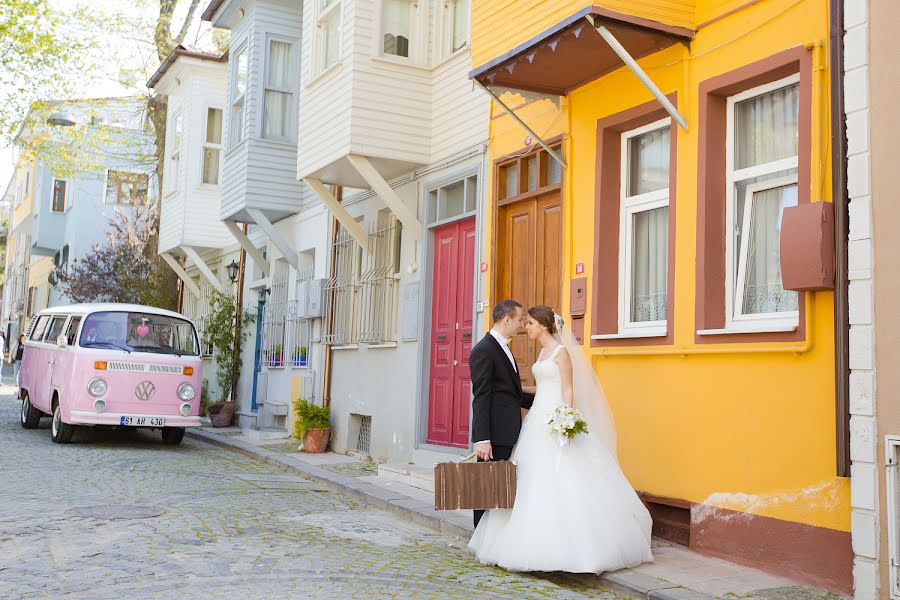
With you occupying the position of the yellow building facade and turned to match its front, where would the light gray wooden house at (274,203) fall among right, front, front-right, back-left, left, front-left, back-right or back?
right

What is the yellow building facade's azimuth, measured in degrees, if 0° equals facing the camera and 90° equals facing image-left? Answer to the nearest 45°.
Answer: approximately 45°

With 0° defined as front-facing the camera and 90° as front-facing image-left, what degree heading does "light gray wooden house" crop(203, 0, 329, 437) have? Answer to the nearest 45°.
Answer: approximately 45°

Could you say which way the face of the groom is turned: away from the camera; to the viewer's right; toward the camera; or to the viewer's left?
to the viewer's right

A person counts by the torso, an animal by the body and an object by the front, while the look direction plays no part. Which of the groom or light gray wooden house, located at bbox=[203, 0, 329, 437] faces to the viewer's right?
the groom

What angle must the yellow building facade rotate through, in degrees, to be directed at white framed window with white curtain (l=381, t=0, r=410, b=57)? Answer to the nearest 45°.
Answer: approximately 90° to its right

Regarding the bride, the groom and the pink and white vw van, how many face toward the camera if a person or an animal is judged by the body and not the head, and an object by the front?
1

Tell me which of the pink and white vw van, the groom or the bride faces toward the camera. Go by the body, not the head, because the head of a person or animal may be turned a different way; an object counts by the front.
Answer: the pink and white vw van

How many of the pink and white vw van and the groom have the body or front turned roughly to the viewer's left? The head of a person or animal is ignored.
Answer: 0

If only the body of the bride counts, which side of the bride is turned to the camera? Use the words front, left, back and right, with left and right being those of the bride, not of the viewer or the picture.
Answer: left

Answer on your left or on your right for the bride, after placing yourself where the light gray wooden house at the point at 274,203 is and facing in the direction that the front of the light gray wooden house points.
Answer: on your left

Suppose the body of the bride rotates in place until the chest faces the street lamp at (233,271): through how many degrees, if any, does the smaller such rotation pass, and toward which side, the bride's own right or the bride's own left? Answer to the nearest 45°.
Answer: approximately 45° to the bride's own right

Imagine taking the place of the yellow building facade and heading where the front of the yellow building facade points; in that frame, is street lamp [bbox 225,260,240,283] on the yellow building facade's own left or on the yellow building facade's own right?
on the yellow building facade's own right

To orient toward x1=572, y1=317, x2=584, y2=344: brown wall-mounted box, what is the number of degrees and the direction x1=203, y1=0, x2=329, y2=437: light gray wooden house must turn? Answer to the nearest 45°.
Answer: approximately 45° to its left

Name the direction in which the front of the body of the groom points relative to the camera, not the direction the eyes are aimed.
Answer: to the viewer's right

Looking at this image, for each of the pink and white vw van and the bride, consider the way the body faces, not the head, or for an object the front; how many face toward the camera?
1
